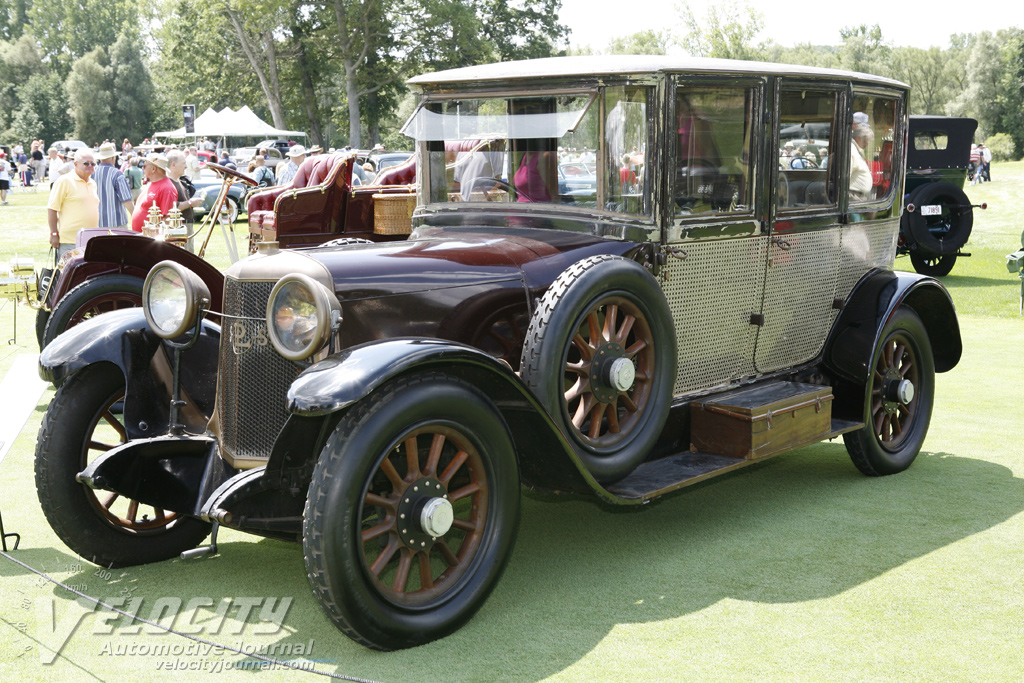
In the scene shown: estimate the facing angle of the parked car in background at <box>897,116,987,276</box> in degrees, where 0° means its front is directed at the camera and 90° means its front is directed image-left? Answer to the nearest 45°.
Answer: approximately 180°

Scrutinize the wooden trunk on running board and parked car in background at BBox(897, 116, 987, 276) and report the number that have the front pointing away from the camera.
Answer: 1

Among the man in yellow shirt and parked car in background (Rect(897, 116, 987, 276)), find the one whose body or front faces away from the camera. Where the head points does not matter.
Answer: the parked car in background

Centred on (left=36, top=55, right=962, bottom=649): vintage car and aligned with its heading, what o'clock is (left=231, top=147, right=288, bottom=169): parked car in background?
The parked car in background is roughly at 4 o'clock from the vintage car.

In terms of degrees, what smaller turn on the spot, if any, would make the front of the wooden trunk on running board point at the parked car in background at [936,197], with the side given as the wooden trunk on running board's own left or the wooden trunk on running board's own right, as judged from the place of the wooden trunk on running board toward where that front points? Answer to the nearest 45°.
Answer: approximately 135° to the wooden trunk on running board's own left

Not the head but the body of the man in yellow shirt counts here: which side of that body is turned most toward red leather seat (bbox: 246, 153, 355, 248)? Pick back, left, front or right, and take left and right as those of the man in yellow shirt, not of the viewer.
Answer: left

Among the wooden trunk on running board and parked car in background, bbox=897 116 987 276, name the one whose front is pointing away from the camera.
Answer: the parked car in background

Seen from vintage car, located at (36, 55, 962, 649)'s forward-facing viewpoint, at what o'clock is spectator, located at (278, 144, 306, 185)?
The spectator is roughly at 4 o'clock from the vintage car.

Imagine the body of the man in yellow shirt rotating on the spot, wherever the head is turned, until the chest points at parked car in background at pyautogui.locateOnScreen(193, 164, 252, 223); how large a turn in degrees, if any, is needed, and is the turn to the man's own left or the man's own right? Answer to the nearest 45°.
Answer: approximately 135° to the man's own left

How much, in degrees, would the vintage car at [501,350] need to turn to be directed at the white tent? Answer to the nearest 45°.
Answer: approximately 135° to its right

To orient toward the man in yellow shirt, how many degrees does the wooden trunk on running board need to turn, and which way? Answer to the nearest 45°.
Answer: approximately 180°

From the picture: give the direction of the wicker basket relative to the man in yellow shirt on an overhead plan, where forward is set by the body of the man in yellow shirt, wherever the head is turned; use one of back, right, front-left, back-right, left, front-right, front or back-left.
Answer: front-left
